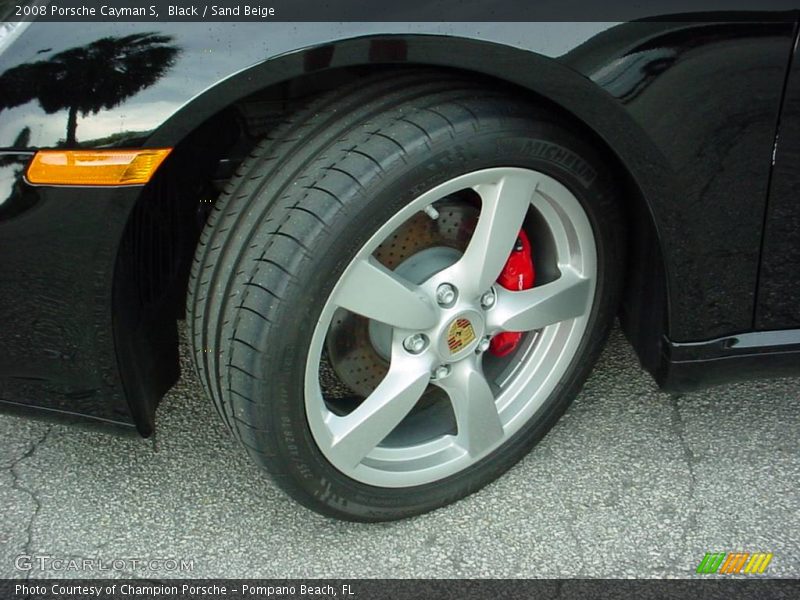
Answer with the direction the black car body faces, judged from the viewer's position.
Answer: facing to the left of the viewer
